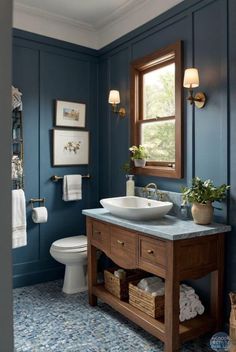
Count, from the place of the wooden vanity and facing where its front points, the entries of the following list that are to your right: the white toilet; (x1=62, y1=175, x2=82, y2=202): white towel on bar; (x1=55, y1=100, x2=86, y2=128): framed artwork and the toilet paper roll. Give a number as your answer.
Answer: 4

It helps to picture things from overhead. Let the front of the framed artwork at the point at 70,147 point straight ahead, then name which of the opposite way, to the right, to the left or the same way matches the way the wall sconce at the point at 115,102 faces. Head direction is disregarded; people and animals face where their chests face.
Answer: to the right

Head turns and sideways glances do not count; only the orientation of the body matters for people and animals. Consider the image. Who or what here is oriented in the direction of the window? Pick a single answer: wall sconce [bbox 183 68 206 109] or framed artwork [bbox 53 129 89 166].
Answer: the framed artwork

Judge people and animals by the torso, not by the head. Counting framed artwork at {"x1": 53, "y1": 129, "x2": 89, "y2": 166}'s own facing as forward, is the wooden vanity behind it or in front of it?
in front

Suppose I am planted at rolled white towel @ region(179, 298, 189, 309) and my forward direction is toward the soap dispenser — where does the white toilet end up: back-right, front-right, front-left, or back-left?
front-left

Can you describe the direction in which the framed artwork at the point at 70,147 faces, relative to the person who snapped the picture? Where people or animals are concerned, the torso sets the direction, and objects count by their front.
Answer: facing the viewer and to the right of the viewer

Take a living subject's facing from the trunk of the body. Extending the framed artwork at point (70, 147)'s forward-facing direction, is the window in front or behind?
in front

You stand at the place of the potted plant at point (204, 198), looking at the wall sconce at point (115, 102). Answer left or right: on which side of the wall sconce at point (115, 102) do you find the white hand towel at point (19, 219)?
left

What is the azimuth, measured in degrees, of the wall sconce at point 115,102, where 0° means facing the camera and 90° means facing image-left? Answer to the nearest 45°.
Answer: approximately 45°
